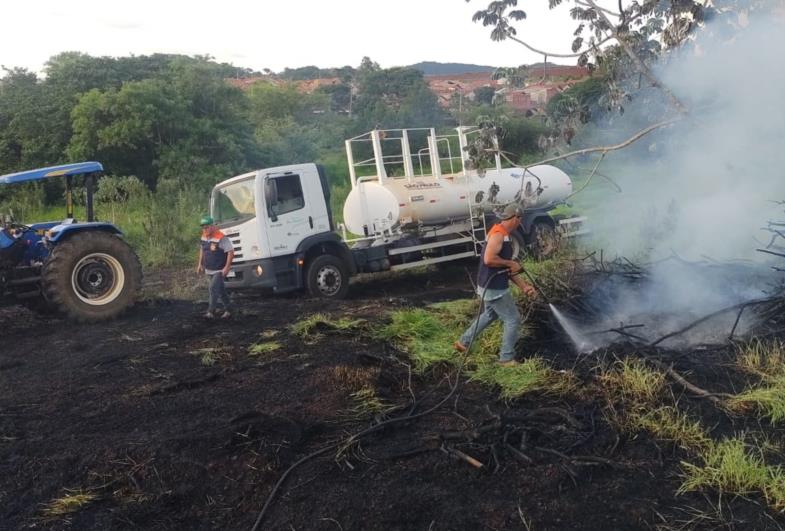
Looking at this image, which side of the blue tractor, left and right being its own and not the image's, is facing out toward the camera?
left

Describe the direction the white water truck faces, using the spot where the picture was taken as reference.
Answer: facing the viewer and to the left of the viewer

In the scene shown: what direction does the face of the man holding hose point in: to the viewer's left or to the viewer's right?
to the viewer's right

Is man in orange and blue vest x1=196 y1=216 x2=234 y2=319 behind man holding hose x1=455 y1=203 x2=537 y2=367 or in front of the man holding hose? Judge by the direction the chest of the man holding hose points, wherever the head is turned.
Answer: behind

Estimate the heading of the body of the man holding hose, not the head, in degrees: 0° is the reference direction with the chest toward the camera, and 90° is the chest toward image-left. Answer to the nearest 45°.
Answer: approximately 270°

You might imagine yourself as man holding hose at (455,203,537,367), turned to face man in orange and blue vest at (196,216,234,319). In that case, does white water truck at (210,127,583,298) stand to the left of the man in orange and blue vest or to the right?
right

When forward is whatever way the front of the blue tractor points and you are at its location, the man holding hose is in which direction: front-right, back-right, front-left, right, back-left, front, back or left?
back-left

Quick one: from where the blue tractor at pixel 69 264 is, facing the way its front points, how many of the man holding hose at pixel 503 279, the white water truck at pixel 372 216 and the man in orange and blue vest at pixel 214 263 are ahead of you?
0

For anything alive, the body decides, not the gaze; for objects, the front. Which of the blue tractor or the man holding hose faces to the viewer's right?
the man holding hose

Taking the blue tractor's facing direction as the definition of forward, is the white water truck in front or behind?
behind

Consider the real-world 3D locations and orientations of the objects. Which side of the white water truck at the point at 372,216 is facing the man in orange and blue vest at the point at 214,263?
front

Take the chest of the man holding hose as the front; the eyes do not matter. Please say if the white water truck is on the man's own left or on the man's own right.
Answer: on the man's own left

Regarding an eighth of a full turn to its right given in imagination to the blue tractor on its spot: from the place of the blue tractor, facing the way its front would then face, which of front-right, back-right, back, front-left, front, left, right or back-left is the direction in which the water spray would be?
back

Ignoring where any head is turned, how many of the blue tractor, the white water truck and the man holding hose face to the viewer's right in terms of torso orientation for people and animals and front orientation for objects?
1

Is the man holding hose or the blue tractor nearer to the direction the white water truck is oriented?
the blue tractor

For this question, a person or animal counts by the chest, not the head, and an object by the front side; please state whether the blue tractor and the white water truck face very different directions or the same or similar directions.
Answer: same or similar directions

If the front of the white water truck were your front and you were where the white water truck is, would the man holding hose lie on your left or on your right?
on your left

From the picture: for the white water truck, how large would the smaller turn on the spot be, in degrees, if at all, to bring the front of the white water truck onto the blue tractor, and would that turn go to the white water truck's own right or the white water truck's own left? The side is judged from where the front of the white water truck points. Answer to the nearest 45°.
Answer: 0° — it already faces it

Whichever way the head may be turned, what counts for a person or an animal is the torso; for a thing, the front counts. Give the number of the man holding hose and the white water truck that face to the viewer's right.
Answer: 1
